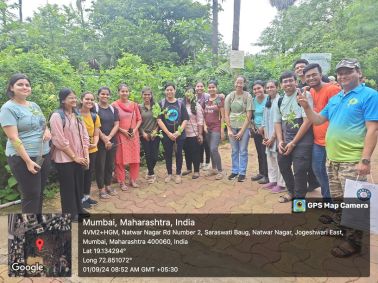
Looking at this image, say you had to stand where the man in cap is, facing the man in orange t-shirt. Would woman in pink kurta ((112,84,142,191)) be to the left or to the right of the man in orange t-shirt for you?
left

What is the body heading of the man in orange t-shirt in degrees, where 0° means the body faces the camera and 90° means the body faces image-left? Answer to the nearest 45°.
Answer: approximately 45°

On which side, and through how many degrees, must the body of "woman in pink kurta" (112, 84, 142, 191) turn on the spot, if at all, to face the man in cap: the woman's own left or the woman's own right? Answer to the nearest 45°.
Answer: approximately 45° to the woman's own left

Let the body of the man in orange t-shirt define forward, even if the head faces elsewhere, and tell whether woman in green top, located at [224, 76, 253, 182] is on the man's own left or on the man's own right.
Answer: on the man's own right

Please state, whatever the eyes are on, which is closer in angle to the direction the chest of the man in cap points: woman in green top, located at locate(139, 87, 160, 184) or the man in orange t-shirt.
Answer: the woman in green top

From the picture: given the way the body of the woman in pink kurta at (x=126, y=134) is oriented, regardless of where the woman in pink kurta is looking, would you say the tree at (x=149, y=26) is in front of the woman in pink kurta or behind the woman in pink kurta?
behind

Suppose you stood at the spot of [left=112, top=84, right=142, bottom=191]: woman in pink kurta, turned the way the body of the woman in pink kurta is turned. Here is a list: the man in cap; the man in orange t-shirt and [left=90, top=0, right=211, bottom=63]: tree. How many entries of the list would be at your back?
1

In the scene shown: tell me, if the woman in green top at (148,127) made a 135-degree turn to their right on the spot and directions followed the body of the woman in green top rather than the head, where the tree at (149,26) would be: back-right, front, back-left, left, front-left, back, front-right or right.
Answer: front-right

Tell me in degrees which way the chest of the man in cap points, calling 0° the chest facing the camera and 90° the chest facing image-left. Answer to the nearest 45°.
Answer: approximately 45°

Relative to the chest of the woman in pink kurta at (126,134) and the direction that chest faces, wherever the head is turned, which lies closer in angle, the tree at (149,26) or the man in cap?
the man in cap
